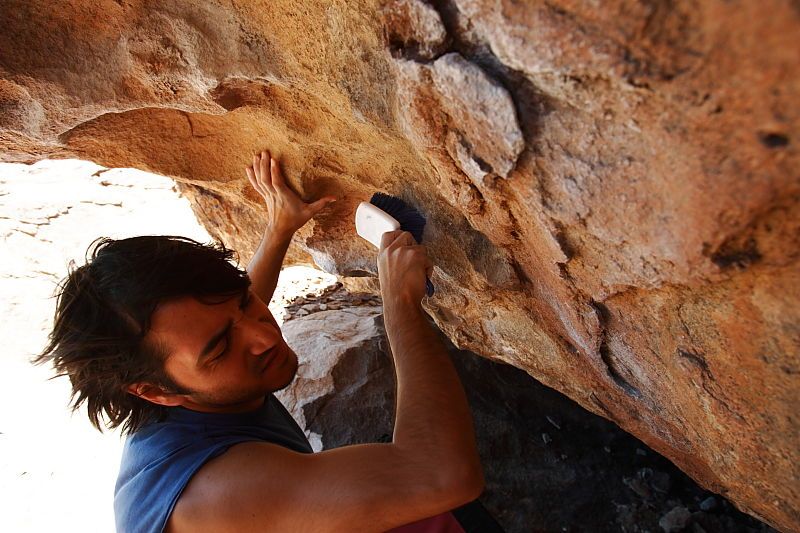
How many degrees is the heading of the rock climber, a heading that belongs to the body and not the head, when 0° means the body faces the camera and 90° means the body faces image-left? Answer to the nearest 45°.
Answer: approximately 270°
